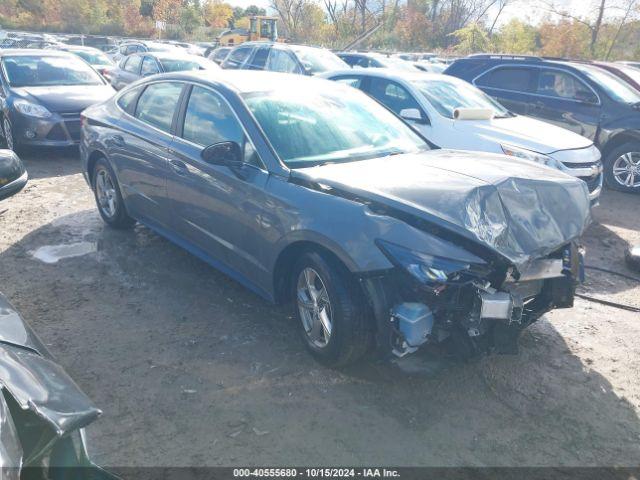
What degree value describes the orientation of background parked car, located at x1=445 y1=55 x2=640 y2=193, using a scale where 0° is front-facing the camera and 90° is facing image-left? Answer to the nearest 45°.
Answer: approximately 315°

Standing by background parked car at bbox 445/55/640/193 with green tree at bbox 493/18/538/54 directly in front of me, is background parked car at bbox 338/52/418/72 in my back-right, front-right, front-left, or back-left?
front-left

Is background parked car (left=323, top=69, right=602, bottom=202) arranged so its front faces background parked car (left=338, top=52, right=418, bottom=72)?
no

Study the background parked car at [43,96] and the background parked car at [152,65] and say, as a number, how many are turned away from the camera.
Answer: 0

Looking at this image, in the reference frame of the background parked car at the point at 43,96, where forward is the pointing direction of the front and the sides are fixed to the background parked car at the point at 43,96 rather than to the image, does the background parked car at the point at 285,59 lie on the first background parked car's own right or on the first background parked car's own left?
on the first background parked car's own left

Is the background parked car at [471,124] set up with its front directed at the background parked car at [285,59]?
no

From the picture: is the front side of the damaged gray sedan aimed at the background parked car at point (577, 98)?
no

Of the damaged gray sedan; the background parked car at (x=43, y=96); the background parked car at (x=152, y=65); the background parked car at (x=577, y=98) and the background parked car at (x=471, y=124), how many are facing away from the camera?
0

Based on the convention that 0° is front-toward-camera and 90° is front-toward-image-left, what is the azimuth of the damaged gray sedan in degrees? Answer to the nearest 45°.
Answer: approximately 315°

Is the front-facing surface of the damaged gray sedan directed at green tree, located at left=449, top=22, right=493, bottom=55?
no

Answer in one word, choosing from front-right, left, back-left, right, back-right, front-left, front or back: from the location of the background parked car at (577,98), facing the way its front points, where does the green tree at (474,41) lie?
back-left

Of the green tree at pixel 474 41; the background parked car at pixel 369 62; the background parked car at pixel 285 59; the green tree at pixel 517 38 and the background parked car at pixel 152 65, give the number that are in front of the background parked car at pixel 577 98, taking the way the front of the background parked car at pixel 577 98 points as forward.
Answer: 0

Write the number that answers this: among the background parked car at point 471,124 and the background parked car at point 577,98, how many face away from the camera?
0

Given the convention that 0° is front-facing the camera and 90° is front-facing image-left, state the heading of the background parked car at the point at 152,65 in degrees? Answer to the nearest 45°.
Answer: approximately 315°
